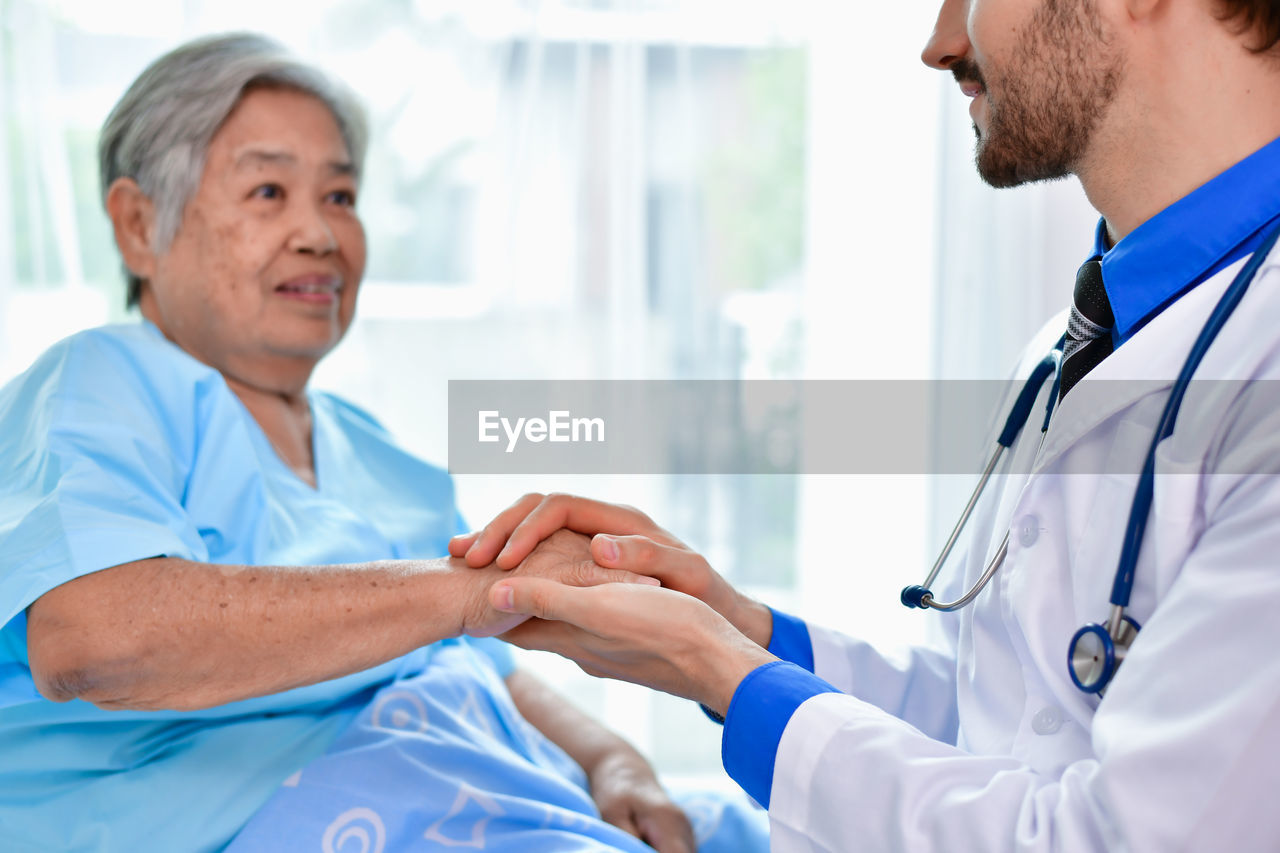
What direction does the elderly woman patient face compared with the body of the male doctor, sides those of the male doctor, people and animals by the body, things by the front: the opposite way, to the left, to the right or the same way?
the opposite way

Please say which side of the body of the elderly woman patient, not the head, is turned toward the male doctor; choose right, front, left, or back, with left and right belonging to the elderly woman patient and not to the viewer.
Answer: front

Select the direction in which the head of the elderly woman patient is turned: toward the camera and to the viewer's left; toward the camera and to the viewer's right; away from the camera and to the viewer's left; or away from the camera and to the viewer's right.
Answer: toward the camera and to the viewer's right

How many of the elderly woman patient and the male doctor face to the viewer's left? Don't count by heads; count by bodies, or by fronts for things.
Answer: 1

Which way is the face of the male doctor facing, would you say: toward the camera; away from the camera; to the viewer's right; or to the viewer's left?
to the viewer's left

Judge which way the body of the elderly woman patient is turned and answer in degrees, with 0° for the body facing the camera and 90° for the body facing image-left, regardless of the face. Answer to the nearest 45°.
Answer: approximately 315°

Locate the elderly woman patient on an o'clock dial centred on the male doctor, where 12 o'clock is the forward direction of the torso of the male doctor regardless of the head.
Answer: The elderly woman patient is roughly at 12 o'clock from the male doctor.

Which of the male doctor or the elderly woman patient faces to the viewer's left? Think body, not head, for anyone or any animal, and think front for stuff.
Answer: the male doctor

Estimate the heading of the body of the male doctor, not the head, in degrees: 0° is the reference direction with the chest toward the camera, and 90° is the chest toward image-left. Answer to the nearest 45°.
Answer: approximately 90°
